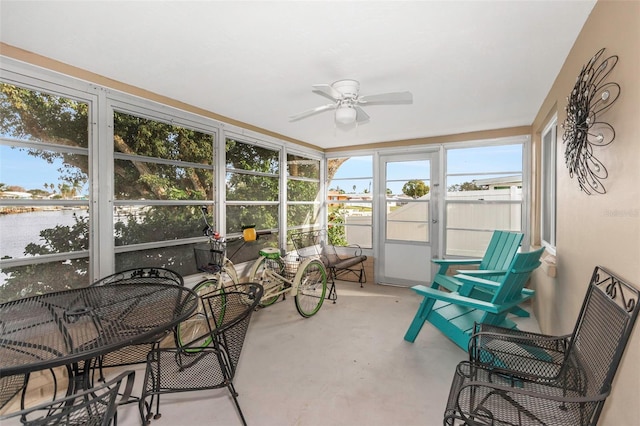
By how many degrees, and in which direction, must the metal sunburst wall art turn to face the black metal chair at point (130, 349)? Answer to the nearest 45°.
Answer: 0° — it already faces it

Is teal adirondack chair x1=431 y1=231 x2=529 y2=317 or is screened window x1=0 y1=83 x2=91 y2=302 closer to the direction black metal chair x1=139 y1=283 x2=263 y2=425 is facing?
the screened window

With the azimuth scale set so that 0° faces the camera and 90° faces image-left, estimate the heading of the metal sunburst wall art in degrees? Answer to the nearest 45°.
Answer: approximately 45°

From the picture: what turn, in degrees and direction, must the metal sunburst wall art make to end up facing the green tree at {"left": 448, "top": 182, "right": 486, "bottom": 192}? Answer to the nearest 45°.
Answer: approximately 90° to its right

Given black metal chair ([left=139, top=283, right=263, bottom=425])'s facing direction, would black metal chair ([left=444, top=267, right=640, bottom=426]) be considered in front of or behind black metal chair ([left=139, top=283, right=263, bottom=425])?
behind

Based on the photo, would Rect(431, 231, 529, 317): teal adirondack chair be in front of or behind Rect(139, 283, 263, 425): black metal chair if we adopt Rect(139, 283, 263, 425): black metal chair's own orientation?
behind

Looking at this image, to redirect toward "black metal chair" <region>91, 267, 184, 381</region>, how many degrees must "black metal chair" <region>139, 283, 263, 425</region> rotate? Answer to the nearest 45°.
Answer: approximately 45° to its right

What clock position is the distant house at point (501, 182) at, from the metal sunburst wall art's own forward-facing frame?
The distant house is roughly at 4 o'clock from the metal sunburst wall art.

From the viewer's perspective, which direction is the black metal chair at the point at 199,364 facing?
to the viewer's left

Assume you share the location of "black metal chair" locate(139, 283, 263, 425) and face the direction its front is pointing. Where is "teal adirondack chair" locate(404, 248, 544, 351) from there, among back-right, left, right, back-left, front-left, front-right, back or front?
back
